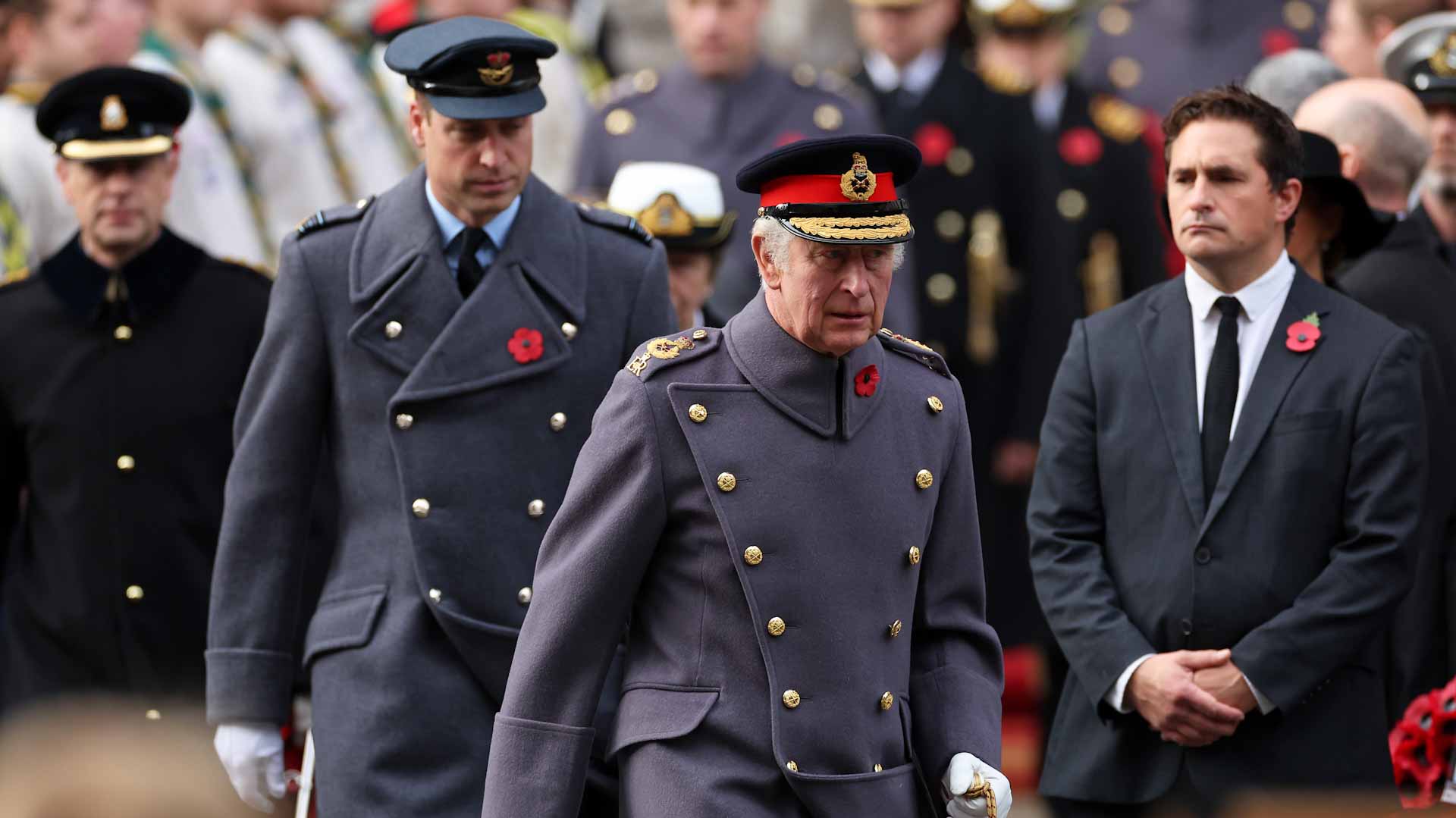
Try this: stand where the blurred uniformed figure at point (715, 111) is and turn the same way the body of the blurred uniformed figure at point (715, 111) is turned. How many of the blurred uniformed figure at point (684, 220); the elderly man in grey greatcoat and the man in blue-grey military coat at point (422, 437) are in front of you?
3

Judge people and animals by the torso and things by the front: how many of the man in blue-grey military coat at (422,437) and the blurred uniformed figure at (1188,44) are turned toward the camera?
2

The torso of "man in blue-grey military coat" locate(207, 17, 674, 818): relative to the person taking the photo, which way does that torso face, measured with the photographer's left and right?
facing the viewer

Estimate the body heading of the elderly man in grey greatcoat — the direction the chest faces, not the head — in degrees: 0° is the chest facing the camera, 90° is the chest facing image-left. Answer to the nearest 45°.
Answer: approximately 315°

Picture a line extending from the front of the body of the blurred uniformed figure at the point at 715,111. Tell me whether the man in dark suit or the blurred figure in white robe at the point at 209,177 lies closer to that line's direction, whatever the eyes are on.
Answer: the man in dark suit

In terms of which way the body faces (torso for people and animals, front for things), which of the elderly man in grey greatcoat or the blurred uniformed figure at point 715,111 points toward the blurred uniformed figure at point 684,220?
the blurred uniformed figure at point 715,111

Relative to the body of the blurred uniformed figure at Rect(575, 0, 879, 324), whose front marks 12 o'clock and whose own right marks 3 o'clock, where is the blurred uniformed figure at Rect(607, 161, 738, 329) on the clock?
the blurred uniformed figure at Rect(607, 161, 738, 329) is roughly at 12 o'clock from the blurred uniformed figure at Rect(575, 0, 879, 324).

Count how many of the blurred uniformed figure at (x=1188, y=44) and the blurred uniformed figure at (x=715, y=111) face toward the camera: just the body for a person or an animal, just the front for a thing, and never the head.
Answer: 2

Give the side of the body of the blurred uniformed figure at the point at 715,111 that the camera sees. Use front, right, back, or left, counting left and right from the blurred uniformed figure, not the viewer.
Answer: front

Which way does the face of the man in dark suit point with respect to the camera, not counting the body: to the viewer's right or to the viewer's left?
to the viewer's left

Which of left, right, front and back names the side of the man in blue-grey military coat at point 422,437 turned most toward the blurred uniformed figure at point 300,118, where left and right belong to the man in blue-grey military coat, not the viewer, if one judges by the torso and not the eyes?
back

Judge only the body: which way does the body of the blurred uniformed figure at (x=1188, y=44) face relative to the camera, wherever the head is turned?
toward the camera

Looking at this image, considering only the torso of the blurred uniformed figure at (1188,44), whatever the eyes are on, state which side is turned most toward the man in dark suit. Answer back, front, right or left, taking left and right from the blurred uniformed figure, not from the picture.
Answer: front

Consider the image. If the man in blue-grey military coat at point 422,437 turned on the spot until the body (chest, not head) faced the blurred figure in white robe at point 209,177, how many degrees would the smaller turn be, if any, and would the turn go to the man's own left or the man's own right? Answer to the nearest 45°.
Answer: approximately 180°

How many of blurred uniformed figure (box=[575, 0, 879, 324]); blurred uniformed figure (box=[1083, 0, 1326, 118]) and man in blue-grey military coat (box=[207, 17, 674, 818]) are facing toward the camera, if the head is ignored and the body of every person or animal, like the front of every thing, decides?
3

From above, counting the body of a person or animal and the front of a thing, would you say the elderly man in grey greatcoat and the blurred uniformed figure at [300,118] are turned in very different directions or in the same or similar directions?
same or similar directions
